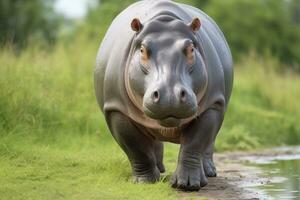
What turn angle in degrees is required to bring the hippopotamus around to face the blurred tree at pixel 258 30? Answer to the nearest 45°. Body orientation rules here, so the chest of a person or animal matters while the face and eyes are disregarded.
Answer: approximately 180°

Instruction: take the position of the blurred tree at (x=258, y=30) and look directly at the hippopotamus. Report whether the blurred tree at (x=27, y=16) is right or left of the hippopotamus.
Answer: right

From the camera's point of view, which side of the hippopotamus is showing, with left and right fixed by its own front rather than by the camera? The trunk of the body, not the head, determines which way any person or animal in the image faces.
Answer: front

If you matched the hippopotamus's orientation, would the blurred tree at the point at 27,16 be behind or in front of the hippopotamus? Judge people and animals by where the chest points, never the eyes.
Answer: behind
